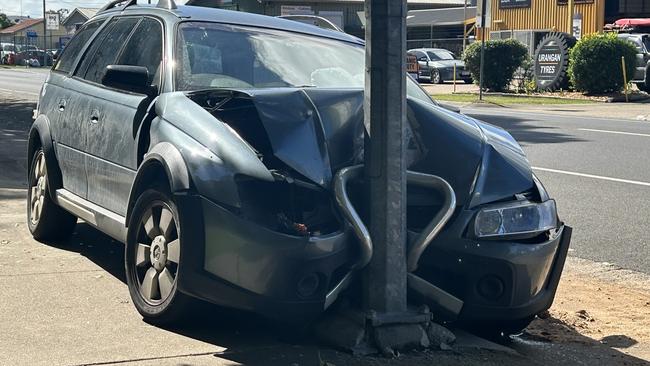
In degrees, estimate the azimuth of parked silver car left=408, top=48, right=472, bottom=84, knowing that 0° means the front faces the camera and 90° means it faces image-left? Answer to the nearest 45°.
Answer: approximately 315°

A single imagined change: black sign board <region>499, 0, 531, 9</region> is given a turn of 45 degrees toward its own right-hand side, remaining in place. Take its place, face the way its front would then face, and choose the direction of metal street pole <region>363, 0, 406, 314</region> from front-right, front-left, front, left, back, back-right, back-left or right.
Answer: front-left

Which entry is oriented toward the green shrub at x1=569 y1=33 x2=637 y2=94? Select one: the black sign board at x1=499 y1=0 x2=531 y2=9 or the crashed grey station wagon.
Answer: the black sign board

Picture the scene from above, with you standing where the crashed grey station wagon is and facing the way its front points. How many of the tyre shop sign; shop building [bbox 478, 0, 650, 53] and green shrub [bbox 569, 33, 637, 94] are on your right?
0

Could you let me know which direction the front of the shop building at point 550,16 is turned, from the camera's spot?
facing the viewer

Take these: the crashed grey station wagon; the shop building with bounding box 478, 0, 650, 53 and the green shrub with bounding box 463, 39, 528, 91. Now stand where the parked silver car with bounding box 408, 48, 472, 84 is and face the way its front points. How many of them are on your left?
1

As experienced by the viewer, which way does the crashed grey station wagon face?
facing the viewer and to the right of the viewer

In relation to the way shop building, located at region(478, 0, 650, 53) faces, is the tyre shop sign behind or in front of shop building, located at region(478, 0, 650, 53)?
in front

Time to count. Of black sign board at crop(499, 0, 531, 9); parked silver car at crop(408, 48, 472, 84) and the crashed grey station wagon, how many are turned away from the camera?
0

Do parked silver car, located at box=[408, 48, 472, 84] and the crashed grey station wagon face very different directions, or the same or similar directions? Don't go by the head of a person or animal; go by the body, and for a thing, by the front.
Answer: same or similar directions

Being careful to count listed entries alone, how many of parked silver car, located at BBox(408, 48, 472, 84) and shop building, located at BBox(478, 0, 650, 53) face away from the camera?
0

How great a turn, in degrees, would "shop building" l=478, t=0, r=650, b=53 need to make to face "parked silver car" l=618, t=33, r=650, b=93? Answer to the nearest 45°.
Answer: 0° — it already faces it

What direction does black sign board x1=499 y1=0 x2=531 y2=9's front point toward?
toward the camera
